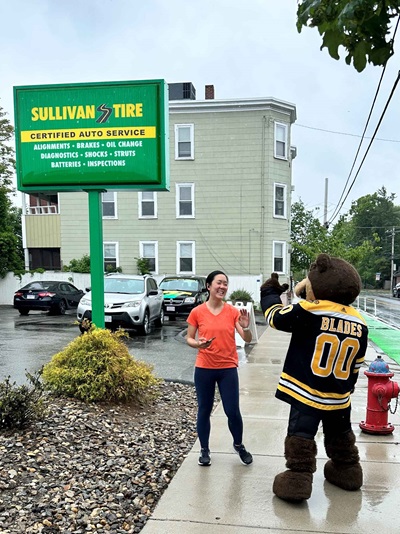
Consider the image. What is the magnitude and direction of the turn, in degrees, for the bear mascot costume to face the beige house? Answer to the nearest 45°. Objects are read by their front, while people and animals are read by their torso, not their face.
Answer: approximately 45° to its right

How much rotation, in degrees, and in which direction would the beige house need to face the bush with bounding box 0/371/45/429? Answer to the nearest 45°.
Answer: approximately 90° to its right

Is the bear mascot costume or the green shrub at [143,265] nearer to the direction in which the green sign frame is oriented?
the bear mascot costume

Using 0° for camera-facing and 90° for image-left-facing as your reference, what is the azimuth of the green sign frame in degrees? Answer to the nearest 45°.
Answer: approximately 0°

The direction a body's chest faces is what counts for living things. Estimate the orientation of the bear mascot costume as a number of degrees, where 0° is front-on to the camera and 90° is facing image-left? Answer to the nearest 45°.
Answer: approximately 135°

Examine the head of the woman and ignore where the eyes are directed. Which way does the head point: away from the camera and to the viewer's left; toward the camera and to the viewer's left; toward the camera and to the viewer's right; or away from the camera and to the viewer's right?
toward the camera and to the viewer's right

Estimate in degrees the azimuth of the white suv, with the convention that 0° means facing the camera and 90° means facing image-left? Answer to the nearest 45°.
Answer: approximately 45°
